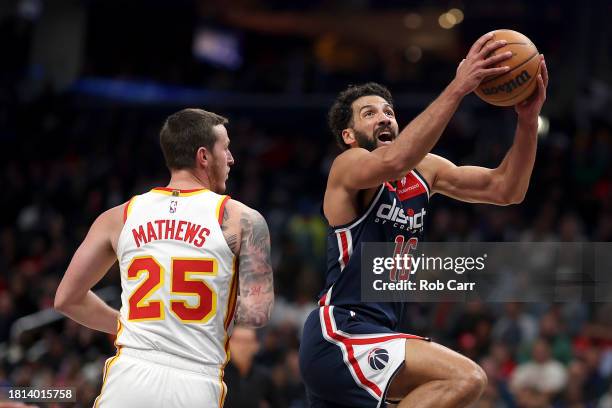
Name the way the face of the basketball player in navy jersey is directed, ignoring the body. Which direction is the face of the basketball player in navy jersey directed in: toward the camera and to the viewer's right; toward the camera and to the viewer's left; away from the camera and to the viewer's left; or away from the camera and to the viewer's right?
toward the camera and to the viewer's right

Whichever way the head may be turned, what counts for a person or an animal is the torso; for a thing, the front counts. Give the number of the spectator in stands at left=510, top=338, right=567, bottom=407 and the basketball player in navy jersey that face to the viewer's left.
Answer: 0

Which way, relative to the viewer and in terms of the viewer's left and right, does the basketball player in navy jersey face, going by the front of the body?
facing the viewer and to the right of the viewer

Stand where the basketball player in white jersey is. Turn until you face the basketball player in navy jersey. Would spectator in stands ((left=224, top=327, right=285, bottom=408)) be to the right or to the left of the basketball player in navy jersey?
left

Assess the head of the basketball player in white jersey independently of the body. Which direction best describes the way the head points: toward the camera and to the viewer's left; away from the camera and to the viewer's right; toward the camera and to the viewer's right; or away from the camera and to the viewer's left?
away from the camera and to the viewer's right

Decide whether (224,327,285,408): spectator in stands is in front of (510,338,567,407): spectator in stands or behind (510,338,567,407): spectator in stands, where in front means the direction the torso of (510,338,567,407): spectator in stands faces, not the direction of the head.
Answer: in front

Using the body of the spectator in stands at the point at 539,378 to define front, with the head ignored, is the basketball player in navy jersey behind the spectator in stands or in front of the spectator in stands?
in front

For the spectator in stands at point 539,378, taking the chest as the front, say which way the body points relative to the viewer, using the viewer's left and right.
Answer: facing the viewer

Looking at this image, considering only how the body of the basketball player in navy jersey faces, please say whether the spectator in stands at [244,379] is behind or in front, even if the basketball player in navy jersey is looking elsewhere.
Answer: behind
